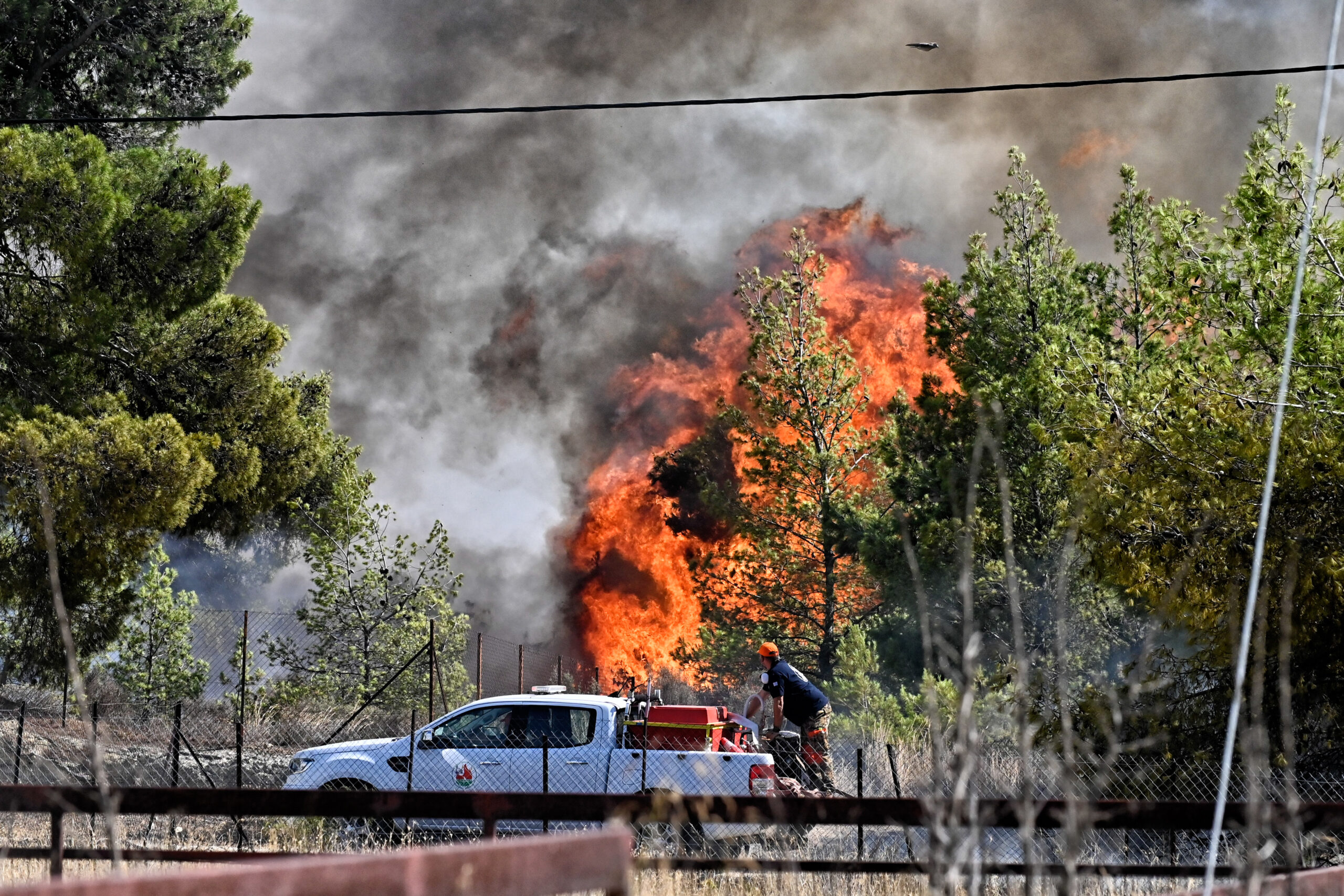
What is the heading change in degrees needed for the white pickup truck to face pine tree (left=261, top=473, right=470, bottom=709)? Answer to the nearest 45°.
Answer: approximately 90° to its right

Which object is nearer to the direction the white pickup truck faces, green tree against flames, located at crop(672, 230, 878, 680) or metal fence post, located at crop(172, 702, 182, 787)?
the metal fence post

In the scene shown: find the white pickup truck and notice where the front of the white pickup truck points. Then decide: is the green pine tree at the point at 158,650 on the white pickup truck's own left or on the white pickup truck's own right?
on the white pickup truck's own right

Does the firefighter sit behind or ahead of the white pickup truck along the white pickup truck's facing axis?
behind

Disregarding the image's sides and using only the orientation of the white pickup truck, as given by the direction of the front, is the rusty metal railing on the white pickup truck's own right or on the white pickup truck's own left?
on the white pickup truck's own left

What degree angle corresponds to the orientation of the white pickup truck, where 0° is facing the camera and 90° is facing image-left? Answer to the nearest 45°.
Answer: approximately 90°

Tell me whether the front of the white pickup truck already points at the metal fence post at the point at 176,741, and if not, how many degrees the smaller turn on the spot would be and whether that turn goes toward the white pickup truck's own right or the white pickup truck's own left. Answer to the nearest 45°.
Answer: approximately 45° to the white pickup truck's own right

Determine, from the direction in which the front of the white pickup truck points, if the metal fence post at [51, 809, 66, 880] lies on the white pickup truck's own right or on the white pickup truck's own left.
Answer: on the white pickup truck's own left
